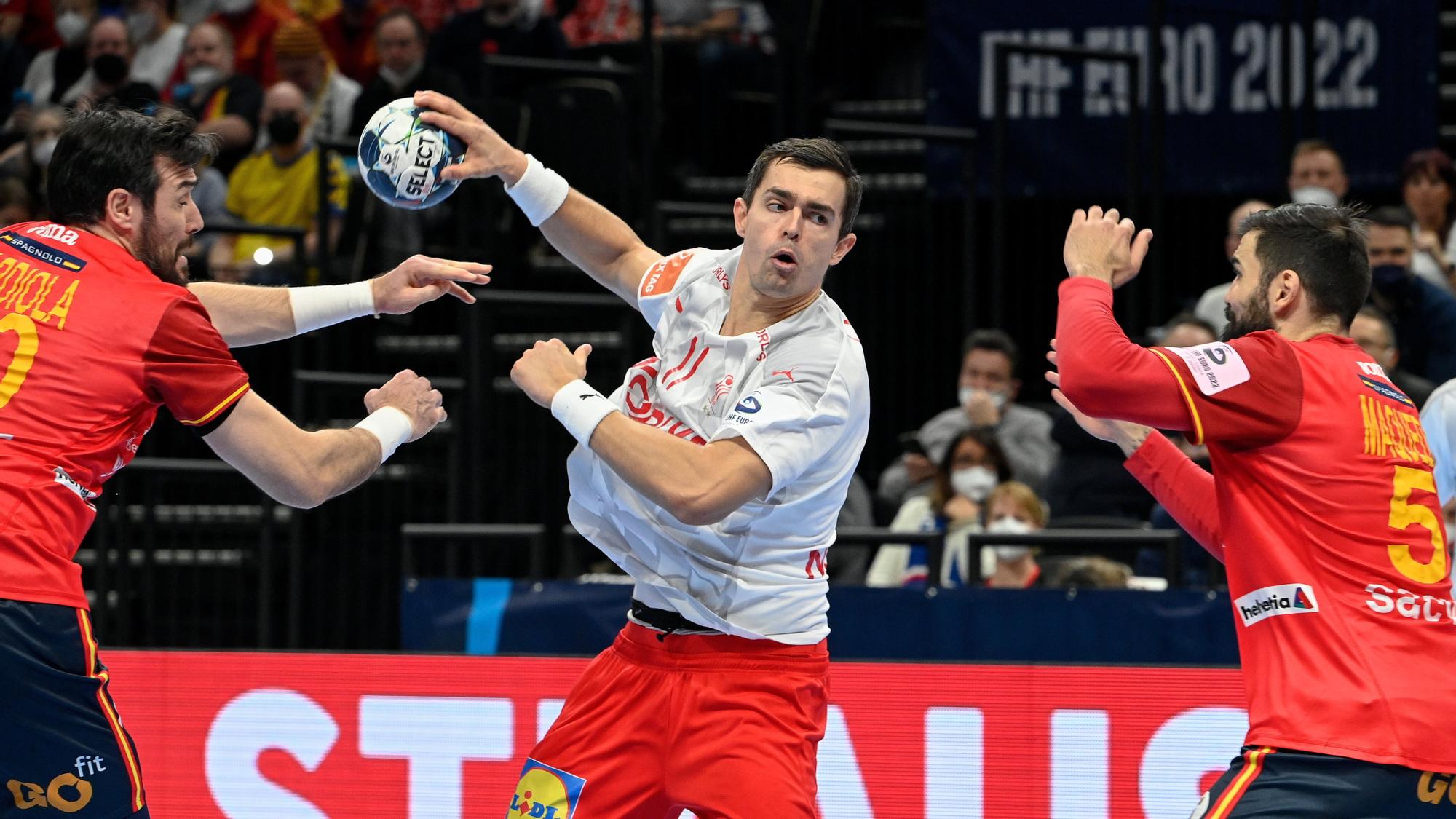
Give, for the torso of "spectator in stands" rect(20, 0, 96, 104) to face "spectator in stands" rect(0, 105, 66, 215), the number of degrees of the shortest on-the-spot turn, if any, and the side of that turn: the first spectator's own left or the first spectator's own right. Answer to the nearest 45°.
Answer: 0° — they already face them

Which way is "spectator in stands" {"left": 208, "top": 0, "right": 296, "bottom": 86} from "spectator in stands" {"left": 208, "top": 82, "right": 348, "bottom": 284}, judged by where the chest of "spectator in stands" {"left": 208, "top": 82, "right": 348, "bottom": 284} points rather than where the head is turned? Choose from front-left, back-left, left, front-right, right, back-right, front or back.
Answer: back

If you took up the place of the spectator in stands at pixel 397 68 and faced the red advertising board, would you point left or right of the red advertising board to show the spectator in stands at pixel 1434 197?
left

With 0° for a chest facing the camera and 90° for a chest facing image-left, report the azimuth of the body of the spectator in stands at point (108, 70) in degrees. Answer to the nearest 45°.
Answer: approximately 0°

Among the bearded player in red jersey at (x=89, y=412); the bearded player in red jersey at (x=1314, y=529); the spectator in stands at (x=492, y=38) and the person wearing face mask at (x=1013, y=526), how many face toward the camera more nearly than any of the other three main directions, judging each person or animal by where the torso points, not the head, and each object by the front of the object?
2

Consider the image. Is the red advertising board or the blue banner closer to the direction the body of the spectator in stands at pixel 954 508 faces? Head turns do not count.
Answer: the red advertising board

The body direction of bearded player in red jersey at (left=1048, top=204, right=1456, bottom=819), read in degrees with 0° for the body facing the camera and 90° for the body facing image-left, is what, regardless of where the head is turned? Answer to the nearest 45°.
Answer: approximately 135°

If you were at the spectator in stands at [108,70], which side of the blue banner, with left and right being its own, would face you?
right

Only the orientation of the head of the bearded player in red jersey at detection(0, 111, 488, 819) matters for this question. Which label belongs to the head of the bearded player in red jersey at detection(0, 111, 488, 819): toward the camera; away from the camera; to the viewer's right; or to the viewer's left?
to the viewer's right

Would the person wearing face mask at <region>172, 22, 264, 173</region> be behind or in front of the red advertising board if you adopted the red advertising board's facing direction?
behind

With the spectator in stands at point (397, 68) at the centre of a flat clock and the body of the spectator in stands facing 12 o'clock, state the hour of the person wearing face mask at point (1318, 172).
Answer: The person wearing face mask is roughly at 10 o'clock from the spectator in stands.
